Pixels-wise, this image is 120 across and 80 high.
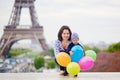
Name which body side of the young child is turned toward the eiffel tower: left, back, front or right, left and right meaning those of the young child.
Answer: back

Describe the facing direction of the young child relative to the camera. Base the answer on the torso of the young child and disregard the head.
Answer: toward the camera
